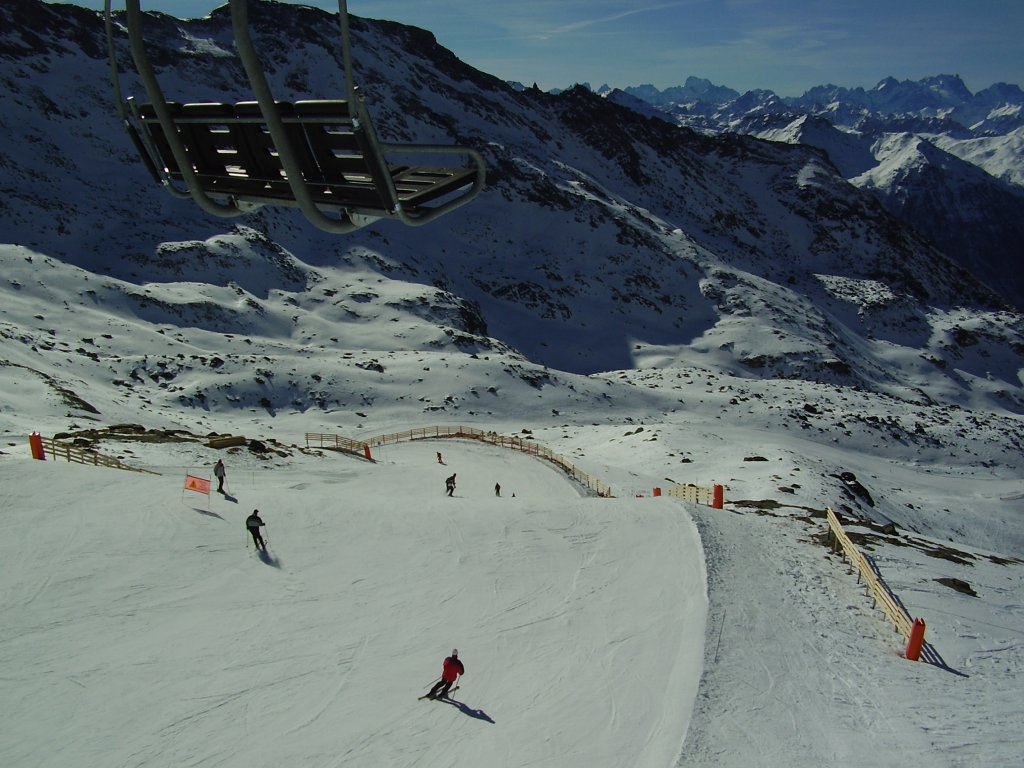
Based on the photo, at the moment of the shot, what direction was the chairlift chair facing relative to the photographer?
facing away from the viewer and to the right of the viewer

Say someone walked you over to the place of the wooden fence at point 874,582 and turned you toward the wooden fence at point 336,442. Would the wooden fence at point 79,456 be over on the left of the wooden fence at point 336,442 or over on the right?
left

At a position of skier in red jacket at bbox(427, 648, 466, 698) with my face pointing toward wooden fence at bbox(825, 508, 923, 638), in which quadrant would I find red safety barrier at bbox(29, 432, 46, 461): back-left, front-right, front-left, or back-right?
back-left
